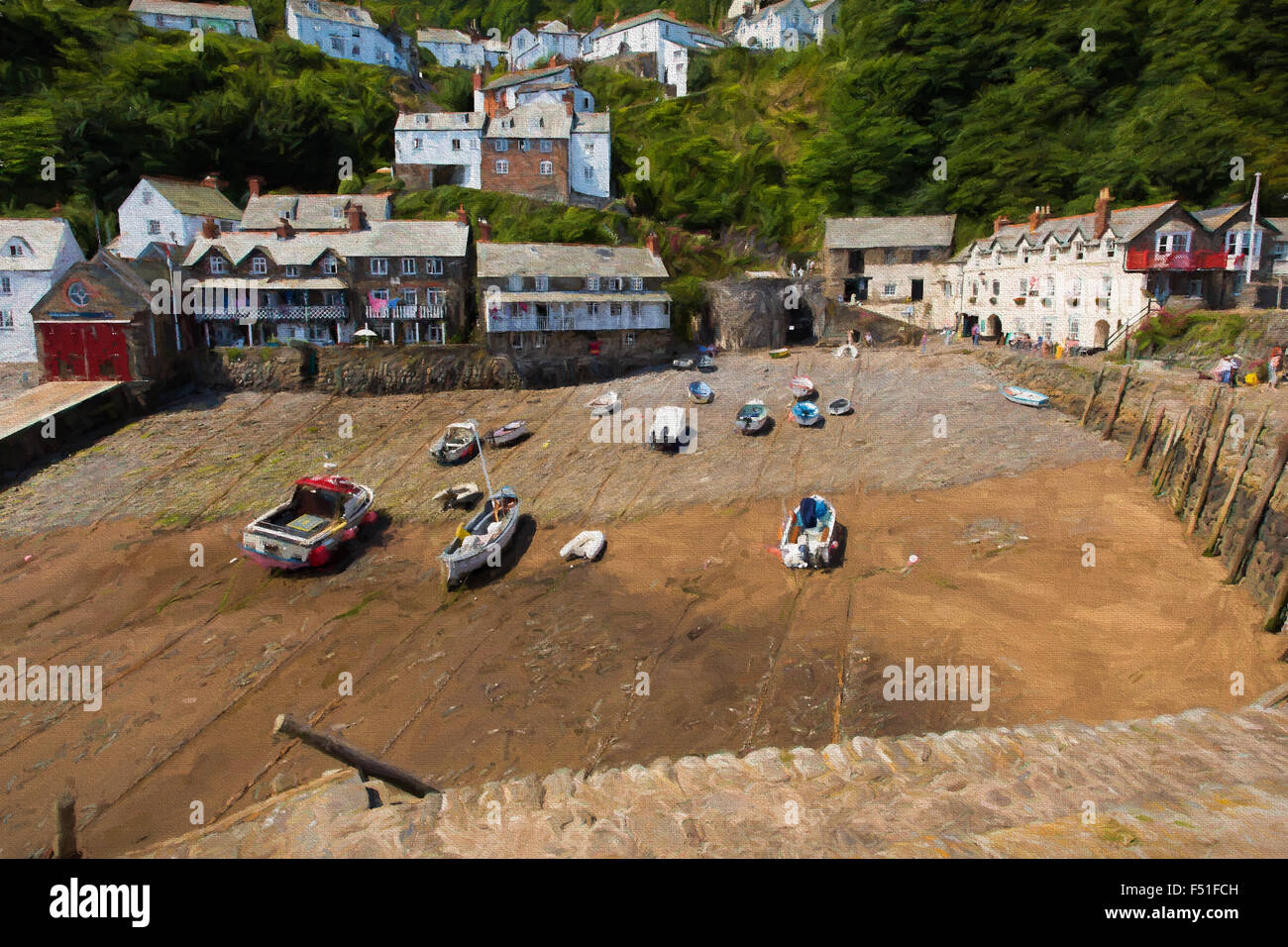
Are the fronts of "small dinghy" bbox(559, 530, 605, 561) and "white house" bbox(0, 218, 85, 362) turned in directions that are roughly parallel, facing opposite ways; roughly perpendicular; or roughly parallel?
roughly perpendicular

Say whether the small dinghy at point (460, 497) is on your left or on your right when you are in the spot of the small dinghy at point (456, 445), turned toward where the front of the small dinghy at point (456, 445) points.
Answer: on your right

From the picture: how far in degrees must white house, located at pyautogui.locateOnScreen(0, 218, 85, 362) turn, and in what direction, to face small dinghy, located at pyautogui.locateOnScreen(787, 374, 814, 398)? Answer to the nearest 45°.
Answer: approximately 45° to its left

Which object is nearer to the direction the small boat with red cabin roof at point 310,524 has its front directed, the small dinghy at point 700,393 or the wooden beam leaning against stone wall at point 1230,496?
the small dinghy

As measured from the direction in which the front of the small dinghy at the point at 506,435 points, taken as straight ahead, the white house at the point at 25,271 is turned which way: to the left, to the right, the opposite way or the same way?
to the right

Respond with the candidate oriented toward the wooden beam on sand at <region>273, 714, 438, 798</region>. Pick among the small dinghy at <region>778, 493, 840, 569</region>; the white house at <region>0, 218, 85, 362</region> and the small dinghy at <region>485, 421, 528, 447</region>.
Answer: the white house

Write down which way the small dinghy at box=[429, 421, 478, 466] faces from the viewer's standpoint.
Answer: facing away from the viewer and to the right of the viewer

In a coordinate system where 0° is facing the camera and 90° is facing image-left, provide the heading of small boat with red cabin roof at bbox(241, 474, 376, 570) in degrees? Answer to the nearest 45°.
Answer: approximately 225°

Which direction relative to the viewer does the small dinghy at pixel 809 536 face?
away from the camera
